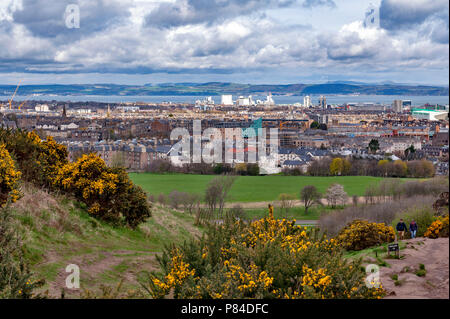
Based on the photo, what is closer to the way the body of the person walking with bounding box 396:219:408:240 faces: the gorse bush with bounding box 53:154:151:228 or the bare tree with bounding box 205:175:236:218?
the gorse bush

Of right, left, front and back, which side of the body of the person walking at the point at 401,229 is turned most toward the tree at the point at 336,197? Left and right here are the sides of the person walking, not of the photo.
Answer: back

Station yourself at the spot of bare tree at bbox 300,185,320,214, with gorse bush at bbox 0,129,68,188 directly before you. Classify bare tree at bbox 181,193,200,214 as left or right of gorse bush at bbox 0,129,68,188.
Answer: right

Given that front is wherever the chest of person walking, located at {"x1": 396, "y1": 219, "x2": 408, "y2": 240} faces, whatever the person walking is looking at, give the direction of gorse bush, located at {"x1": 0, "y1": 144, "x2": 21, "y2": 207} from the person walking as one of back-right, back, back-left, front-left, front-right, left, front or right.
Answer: front-right

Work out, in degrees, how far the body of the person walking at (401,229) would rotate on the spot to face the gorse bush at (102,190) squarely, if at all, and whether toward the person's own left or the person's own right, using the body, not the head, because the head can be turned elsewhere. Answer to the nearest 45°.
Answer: approximately 90° to the person's own right

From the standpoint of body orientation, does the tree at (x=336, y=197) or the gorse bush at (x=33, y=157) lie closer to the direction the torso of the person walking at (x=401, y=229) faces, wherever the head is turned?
the gorse bush

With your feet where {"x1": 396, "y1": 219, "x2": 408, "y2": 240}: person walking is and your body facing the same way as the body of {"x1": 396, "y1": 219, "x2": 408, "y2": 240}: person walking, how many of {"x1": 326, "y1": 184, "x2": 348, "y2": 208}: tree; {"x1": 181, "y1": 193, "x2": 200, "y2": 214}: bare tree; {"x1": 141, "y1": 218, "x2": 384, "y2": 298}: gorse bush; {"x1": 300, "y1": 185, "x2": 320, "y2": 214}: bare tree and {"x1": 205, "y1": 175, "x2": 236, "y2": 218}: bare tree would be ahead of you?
1

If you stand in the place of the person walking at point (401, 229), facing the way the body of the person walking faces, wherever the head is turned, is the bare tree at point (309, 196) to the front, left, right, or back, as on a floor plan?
back

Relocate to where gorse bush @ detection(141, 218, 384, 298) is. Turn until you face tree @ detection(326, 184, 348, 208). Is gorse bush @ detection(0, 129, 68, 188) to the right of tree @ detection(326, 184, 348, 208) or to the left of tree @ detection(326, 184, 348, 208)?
left

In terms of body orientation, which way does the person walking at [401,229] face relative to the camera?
toward the camera
